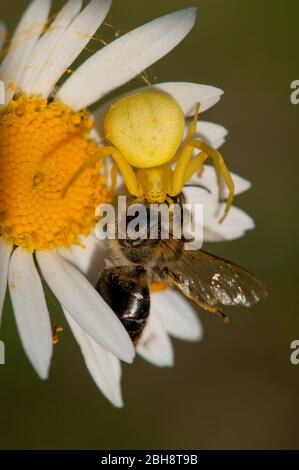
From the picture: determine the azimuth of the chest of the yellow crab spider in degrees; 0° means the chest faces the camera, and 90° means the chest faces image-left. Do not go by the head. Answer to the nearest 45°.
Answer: approximately 0°
